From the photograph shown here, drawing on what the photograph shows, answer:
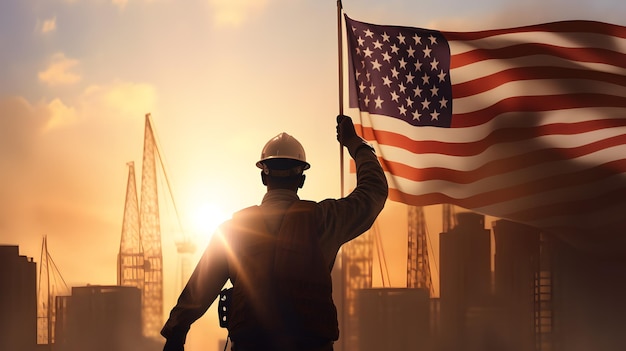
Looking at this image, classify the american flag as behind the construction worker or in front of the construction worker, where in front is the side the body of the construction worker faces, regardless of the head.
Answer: in front

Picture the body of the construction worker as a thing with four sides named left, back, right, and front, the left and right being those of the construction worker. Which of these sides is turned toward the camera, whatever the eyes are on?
back

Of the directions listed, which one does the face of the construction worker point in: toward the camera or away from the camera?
away from the camera
